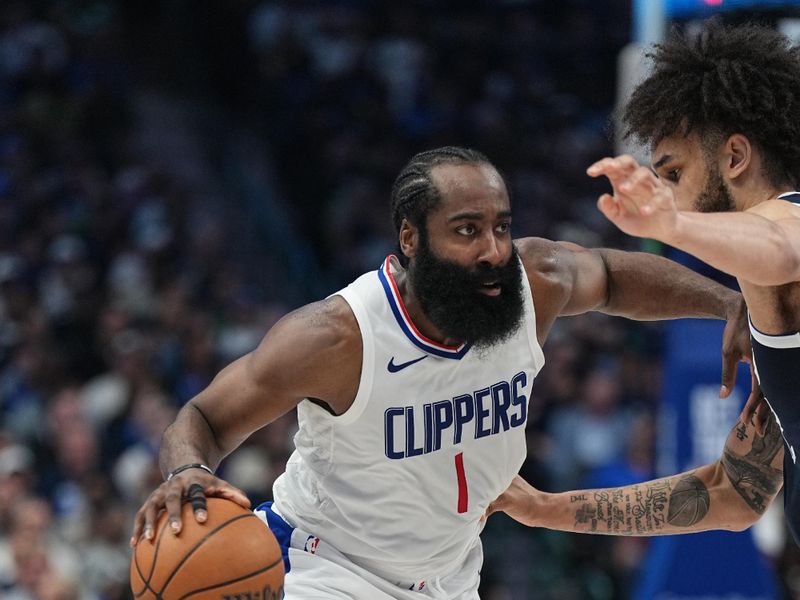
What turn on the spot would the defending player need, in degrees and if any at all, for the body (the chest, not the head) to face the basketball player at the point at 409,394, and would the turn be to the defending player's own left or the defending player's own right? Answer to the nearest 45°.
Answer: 0° — they already face them

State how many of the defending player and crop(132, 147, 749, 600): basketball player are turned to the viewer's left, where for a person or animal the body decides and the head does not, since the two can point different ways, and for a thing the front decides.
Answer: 1

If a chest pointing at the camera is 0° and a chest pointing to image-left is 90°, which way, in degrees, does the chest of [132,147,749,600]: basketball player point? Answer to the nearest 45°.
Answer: approximately 315°

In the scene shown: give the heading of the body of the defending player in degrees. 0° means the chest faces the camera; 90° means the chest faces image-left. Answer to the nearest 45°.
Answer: approximately 90°
